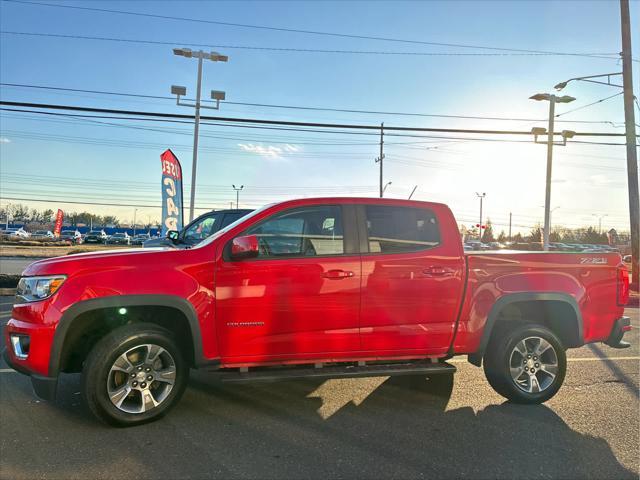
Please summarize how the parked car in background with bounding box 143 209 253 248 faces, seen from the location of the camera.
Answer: facing to the left of the viewer

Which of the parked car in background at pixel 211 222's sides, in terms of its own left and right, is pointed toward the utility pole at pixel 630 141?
back

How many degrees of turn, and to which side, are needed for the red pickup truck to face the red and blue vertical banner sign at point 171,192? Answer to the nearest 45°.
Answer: approximately 45° to its right

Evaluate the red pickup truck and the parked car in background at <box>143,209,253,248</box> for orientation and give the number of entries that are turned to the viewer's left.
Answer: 2

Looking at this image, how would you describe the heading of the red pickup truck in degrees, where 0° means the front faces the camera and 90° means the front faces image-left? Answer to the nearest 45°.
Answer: approximately 90°

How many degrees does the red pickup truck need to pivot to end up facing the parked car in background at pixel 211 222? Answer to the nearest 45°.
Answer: approximately 45° to its right

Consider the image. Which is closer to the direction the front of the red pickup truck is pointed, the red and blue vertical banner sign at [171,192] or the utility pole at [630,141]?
the red and blue vertical banner sign

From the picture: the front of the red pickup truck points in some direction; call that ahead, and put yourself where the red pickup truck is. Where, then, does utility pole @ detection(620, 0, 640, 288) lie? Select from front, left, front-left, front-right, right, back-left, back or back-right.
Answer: back-right

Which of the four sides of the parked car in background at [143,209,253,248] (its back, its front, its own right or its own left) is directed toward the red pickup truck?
left

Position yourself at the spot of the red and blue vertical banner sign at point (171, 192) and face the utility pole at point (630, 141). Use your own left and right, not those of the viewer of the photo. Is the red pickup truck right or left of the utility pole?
right
